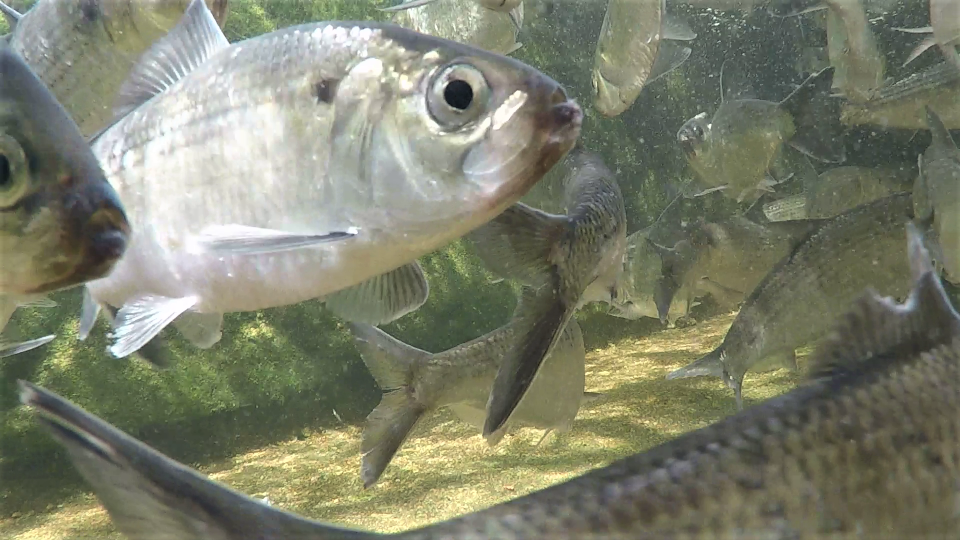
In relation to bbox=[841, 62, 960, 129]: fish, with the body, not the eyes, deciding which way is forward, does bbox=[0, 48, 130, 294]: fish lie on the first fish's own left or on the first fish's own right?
on the first fish's own left

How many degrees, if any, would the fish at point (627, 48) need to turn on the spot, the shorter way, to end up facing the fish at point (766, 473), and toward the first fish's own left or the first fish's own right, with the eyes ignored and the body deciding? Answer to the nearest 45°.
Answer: approximately 45° to the first fish's own left

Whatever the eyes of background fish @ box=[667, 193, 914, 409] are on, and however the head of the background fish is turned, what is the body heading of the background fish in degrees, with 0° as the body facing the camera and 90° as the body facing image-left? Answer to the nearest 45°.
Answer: approximately 270°

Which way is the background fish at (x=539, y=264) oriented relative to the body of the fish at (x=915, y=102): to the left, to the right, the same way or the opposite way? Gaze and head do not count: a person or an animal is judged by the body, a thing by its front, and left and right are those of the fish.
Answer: to the right

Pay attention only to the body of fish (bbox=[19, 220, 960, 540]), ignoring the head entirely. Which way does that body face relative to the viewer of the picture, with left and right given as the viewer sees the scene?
facing to the right of the viewer

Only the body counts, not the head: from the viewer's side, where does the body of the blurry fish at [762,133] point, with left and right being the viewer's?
facing to the left of the viewer

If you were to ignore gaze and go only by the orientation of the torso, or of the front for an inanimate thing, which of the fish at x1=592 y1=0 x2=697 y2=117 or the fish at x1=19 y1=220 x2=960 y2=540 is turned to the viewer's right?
the fish at x1=19 y1=220 x2=960 y2=540

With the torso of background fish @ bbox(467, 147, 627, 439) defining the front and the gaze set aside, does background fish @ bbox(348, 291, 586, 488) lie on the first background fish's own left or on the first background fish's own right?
on the first background fish's own left

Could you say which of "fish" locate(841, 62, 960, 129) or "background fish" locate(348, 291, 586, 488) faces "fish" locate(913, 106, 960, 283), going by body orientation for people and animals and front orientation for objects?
the background fish

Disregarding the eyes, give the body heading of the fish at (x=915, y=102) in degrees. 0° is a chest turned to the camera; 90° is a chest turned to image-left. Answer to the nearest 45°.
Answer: approximately 90°

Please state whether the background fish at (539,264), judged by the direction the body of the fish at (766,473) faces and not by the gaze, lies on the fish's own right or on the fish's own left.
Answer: on the fish's own left
